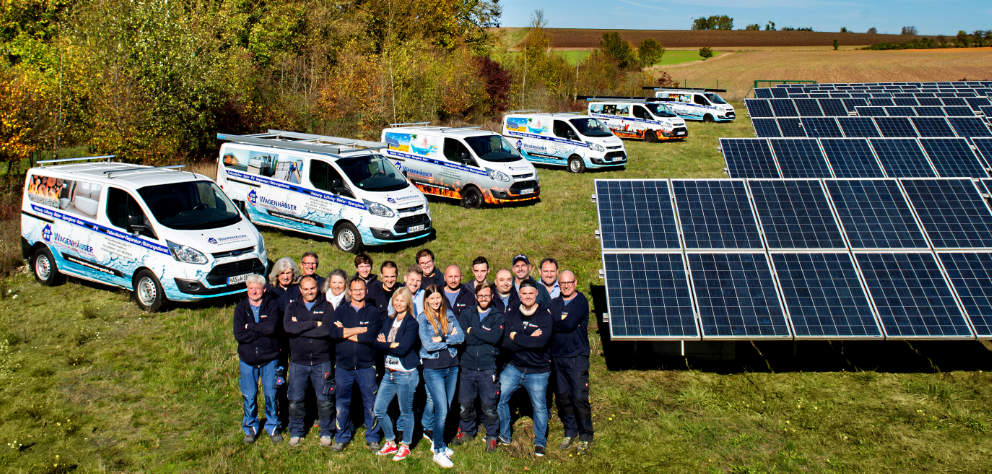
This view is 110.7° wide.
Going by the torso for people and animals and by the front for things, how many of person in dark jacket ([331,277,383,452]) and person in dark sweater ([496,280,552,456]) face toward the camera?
2

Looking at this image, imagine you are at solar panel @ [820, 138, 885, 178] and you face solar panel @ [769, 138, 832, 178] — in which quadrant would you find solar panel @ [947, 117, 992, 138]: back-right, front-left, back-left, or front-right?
back-right

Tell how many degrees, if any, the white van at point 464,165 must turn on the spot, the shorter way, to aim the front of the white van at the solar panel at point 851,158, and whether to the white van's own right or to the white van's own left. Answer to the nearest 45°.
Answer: approximately 45° to the white van's own left

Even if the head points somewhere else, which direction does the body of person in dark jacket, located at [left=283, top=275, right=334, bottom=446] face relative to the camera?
toward the camera

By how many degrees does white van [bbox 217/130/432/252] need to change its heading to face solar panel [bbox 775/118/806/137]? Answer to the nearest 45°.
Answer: approximately 45° to its left

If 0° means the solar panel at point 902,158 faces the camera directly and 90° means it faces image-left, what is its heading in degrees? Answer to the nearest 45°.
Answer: approximately 0°

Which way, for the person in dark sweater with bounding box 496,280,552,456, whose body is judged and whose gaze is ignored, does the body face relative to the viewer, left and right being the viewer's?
facing the viewer

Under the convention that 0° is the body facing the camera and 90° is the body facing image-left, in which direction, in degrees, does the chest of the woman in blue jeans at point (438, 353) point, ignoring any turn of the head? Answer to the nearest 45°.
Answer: approximately 0°

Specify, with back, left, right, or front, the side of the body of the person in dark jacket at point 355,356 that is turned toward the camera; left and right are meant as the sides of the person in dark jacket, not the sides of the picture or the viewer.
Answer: front

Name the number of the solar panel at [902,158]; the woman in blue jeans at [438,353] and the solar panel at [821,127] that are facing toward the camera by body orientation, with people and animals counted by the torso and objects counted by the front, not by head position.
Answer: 3

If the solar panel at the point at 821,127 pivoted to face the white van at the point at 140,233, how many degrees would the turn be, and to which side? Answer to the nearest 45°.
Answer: approximately 45° to its right

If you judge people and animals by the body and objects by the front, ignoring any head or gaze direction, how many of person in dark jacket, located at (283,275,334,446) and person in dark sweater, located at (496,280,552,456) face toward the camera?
2

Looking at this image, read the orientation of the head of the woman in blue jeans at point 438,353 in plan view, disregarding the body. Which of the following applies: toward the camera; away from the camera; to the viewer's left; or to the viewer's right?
toward the camera
